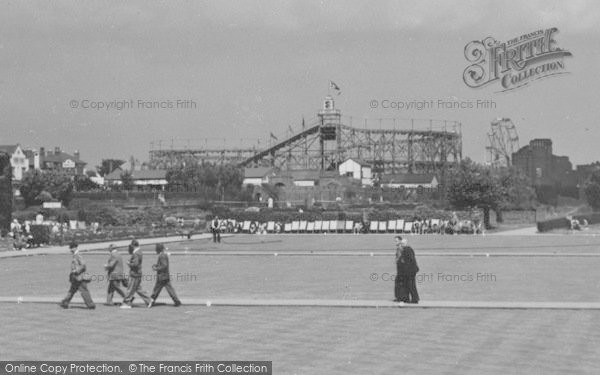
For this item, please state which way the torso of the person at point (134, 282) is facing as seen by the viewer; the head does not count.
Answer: to the viewer's left

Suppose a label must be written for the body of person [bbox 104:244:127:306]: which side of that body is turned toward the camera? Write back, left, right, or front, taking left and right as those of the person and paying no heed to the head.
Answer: left

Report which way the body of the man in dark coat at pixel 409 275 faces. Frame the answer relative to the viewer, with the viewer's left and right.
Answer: facing to the left of the viewer

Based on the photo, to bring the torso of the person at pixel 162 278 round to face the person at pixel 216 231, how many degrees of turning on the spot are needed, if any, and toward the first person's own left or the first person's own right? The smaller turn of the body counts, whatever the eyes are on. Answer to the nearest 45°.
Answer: approximately 90° to the first person's own right

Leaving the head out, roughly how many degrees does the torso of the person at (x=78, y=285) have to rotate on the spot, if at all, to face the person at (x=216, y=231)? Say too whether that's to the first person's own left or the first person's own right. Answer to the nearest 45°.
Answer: approximately 90° to the first person's own right

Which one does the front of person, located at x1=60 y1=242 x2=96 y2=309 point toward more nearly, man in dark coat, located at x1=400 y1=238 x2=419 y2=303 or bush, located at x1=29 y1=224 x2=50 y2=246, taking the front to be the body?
the bush

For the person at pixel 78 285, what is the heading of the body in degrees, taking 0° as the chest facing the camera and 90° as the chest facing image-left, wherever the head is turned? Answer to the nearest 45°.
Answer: approximately 90°

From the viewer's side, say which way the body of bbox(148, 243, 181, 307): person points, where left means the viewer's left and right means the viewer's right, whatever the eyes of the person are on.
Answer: facing to the left of the viewer
